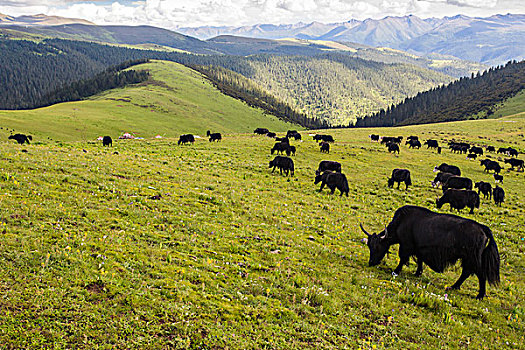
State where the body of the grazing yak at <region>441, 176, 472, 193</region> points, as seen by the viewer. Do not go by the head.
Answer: to the viewer's left

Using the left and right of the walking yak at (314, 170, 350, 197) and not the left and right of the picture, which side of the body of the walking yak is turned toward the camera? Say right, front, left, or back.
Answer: left

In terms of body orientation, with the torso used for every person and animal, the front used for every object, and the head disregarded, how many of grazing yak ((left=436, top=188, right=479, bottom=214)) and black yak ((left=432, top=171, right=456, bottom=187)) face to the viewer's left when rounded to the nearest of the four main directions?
2

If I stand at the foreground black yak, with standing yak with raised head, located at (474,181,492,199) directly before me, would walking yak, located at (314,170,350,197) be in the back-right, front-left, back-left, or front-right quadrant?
front-left

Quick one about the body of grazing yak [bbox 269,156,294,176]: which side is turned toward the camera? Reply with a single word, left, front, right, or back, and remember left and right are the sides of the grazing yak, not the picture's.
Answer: left

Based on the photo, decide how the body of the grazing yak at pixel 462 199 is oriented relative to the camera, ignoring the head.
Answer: to the viewer's left

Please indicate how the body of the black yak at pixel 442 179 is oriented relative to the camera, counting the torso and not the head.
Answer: to the viewer's left
